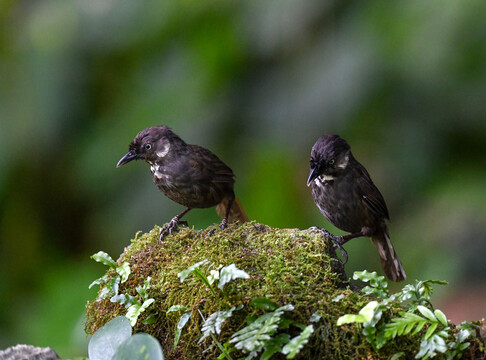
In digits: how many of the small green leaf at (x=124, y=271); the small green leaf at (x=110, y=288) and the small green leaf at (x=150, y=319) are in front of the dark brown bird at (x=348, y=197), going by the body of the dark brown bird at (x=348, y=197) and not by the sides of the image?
3

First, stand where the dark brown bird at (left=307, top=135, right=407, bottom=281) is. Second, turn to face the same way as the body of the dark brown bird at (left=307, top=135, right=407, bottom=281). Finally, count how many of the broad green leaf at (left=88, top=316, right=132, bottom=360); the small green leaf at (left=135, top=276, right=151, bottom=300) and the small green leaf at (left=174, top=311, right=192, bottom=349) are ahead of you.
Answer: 3

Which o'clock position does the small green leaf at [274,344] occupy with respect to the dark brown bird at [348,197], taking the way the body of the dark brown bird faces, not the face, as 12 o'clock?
The small green leaf is roughly at 11 o'clock from the dark brown bird.

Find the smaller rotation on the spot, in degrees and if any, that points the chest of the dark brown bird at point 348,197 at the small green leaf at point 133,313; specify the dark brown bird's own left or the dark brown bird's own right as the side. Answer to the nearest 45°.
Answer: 0° — it already faces it

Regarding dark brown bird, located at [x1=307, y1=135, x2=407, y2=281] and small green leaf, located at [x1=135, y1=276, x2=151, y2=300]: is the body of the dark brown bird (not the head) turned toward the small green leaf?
yes

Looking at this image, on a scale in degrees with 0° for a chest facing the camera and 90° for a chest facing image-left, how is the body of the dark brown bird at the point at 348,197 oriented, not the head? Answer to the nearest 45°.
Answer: approximately 45°

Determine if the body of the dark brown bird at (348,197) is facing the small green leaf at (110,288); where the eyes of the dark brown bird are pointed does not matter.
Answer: yes
